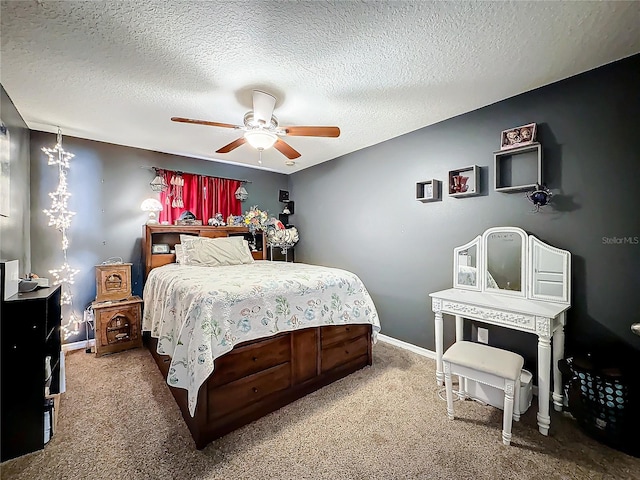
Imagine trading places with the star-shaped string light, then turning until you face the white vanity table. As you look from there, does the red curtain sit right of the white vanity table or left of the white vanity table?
left

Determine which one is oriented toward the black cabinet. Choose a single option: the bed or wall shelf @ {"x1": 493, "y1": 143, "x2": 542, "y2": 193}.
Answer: the wall shelf

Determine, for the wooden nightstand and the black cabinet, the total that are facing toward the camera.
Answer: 1

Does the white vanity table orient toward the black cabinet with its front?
yes

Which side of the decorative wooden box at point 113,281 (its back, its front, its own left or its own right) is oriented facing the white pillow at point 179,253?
left

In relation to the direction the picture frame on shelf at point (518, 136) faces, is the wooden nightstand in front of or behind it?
in front

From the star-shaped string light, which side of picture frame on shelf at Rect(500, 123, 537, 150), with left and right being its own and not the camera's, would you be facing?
front

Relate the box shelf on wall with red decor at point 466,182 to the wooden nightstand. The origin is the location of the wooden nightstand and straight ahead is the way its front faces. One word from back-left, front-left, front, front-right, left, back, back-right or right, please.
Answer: front-left
